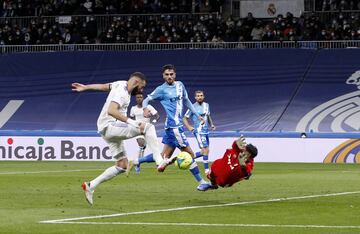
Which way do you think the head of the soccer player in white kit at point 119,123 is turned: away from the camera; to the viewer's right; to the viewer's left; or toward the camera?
to the viewer's right

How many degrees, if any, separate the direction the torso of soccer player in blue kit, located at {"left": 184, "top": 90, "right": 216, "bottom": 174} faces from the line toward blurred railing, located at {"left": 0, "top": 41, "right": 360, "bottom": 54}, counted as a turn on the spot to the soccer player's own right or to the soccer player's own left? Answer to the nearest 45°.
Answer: approximately 180°

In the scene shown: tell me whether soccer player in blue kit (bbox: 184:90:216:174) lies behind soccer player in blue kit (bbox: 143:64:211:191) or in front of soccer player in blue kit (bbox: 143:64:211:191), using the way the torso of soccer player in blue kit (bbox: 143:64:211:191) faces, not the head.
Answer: behind

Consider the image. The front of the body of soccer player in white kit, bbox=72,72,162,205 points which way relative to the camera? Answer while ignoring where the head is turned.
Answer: to the viewer's right

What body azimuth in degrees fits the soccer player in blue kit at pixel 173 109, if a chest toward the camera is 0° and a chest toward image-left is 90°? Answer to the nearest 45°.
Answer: approximately 0°

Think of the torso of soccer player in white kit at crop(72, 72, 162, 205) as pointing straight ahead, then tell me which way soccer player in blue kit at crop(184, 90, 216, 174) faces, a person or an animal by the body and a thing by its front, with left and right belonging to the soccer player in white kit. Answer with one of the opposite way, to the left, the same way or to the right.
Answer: to the right

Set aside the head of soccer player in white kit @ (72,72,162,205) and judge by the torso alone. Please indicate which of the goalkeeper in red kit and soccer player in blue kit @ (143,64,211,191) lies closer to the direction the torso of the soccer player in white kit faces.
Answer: the goalkeeper in red kit

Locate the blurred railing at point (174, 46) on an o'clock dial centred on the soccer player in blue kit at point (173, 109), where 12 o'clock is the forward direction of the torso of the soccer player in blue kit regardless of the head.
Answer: The blurred railing is roughly at 6 o'clock from the soccer player in blue kit.
